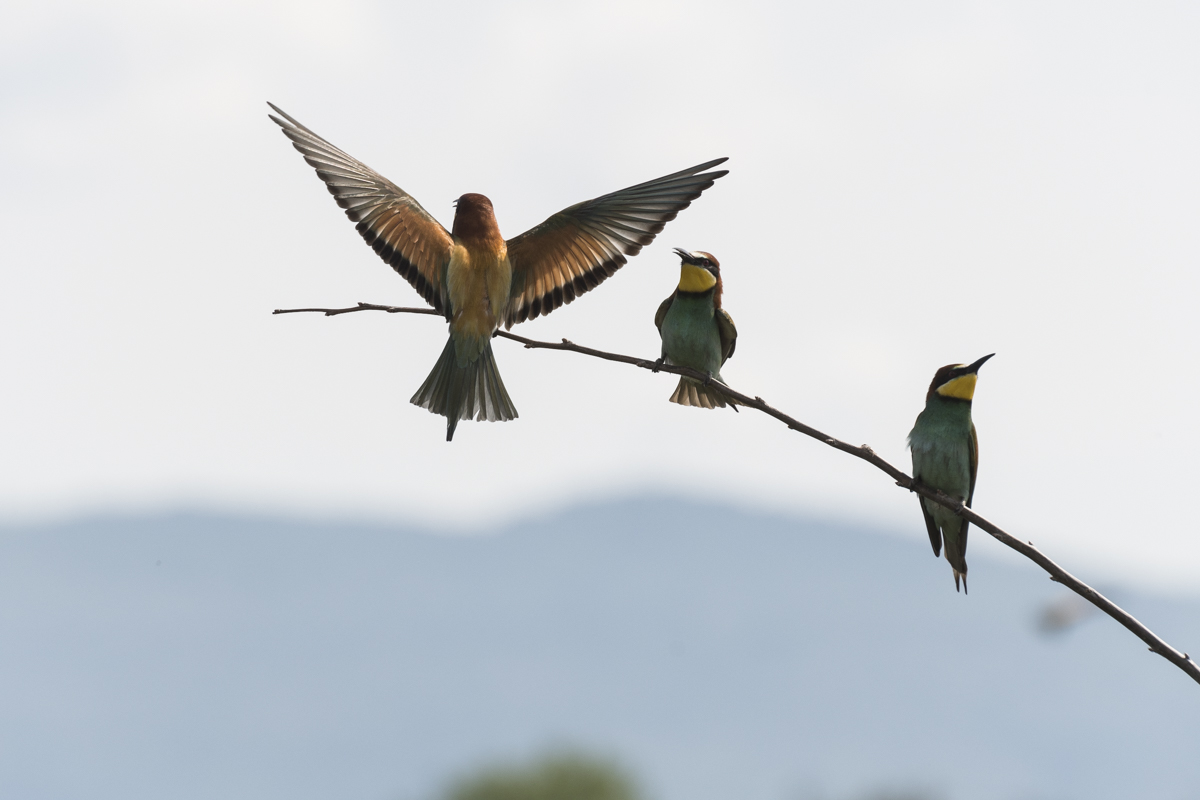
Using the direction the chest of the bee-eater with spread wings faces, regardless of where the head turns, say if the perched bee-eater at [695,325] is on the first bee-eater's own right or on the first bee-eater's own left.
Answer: on the first bee-eater's own right

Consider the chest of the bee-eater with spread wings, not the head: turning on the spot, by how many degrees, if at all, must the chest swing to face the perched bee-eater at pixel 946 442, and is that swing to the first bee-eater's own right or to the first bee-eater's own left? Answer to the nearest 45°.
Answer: approximately 90° to the first bee-eater's own right

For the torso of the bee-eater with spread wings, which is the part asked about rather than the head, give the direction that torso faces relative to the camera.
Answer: away from the camera
